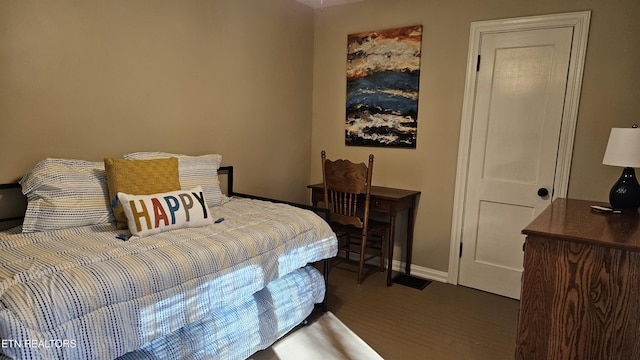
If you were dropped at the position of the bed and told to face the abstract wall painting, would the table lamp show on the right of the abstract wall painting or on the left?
right

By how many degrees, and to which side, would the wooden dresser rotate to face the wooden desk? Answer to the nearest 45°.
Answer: approximately 45° to its right

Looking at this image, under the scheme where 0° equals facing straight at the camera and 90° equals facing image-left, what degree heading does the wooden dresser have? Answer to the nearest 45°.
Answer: approximately 90°

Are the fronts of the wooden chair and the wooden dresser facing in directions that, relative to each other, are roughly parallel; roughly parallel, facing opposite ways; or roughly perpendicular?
roughly perpendicular

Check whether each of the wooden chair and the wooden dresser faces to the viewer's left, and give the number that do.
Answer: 1

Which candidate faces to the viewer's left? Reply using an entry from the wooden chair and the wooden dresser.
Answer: the wooden dresser

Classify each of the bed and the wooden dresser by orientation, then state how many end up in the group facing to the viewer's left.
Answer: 1

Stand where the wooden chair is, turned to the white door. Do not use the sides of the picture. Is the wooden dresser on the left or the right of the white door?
right

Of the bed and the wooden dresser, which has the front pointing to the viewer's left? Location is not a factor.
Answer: the wooden dresser

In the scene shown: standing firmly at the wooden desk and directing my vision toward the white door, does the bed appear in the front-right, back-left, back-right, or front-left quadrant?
back-right

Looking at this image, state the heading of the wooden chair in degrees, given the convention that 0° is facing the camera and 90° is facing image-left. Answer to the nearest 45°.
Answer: approximately 225°

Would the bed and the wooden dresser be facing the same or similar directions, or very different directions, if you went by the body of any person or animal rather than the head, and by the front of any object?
very different directions

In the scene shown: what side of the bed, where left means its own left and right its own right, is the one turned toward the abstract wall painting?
left

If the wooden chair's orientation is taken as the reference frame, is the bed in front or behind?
behind
